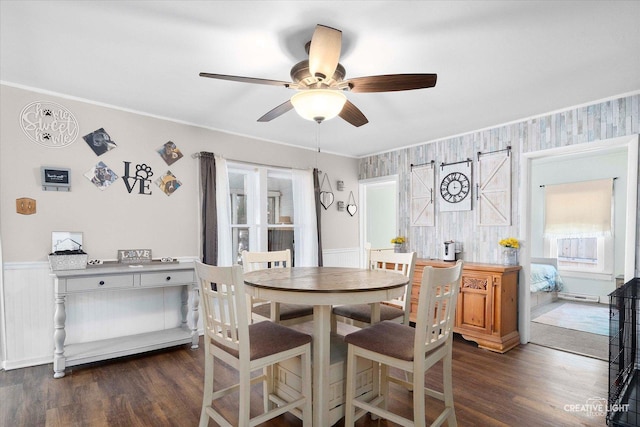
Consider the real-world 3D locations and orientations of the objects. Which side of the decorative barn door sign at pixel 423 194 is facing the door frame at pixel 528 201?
left

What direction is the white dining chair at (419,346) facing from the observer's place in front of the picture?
facing away from the viewer and to the left of the viewer

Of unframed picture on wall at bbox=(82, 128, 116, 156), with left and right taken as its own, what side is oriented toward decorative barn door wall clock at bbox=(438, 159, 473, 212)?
left

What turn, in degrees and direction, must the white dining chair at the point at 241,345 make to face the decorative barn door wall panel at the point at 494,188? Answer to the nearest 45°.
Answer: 0° — it already faces it

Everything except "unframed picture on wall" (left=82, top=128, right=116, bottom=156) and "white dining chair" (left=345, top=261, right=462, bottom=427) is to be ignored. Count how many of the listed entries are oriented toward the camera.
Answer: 1

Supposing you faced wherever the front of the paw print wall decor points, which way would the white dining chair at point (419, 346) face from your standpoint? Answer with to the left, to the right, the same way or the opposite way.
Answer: the opposite way

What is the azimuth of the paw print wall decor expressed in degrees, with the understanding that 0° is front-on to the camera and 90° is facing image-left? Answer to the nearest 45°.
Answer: approximately 0°

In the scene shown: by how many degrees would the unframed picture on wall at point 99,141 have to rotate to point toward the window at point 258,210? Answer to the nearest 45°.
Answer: approximately 90° to its left

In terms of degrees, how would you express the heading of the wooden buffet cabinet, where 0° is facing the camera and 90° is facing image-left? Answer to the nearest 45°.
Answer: approximately 45°

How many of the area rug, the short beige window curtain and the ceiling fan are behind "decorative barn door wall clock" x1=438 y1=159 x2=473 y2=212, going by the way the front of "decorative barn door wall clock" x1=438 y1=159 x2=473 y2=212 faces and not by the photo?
2
